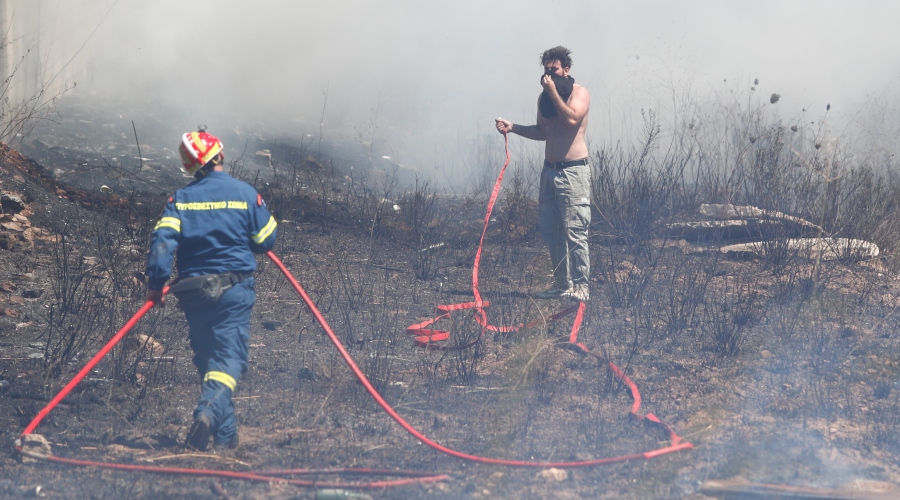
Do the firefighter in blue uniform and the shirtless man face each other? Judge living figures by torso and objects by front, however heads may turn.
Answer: no

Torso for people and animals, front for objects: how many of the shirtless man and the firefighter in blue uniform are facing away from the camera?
1

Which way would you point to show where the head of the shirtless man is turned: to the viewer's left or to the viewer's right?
to the viewer's left

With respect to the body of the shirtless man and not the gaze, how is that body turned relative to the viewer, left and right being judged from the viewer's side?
facing the viewer and to the left of the viewer

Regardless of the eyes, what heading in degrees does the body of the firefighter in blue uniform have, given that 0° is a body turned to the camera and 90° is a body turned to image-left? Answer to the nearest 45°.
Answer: approximately 180°

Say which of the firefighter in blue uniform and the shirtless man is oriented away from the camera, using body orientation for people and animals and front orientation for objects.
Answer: the firefighter in blue uniform

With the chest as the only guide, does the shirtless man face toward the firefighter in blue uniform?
yes

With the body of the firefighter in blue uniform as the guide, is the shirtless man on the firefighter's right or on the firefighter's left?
on the firefighter's right
